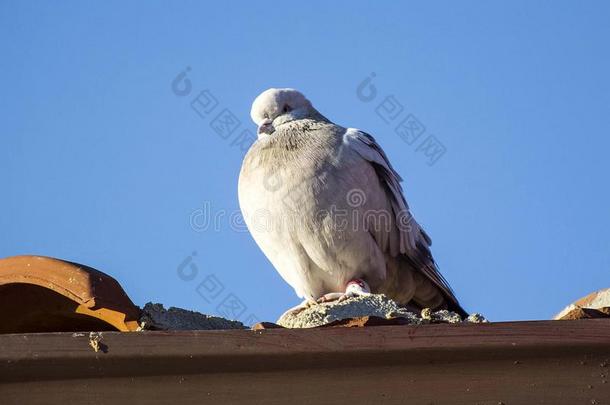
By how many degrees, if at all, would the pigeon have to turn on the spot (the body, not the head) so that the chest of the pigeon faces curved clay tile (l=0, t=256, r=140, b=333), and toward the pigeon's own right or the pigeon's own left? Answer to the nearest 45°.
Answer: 0° — it already faces it

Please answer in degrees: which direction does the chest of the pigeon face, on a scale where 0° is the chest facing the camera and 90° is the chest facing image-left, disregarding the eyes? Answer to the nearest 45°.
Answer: approximately 45°
